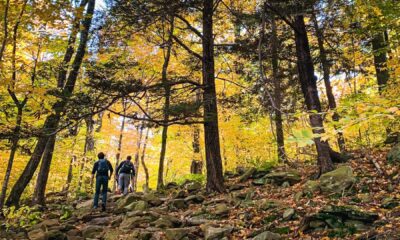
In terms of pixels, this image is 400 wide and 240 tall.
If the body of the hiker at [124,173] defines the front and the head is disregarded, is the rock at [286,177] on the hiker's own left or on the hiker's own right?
on the hiker's own right

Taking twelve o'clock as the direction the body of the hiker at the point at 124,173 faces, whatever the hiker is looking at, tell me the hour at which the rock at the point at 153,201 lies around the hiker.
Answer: The rock is roughly at 5 o'clock from the hiker.

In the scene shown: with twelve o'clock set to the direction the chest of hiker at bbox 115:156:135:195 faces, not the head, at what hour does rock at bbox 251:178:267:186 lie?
The rock is roughly at 4 o'clock from the hiker.

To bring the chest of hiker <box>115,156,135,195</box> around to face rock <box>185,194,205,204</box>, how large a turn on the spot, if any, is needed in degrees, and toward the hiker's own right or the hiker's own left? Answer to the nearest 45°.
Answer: approximately 135° to the hiker's own right

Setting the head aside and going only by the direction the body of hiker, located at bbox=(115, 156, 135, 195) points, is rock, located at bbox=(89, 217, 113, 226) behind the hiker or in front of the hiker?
behind

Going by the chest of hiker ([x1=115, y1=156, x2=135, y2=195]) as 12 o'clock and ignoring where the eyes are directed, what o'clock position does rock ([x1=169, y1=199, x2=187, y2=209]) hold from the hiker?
The rock is roughly at 5 o'clock from the hiker.

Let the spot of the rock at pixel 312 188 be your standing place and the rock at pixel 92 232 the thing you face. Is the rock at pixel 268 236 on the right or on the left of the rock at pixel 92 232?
left

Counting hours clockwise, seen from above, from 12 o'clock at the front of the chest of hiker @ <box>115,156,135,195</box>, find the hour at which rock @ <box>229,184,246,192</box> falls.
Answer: The rock is roughly at 4 o'clock from the hiker.

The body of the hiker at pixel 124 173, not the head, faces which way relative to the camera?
away from the camera

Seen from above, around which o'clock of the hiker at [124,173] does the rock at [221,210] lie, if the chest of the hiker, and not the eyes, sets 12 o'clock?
The rock is roughly at 5 o'clock from the hiker.

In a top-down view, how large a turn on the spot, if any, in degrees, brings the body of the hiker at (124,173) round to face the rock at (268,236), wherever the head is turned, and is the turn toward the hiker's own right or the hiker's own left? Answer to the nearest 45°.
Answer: approximately 180°

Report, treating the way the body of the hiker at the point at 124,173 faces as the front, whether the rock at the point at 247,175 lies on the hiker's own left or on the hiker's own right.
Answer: on the hiker's own right

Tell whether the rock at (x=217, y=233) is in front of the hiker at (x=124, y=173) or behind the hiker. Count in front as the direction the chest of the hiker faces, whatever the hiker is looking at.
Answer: behind

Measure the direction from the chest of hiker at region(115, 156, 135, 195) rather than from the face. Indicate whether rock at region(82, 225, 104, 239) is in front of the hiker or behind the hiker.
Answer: behind
